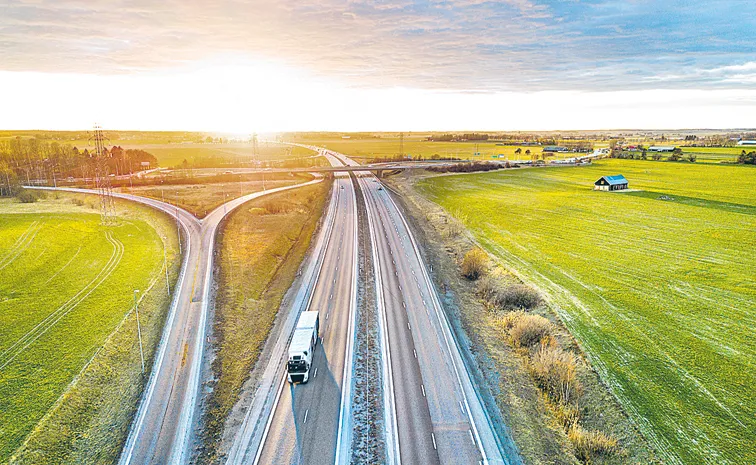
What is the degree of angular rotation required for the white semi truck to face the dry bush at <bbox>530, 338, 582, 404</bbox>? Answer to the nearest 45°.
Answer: approximately 90° to its left

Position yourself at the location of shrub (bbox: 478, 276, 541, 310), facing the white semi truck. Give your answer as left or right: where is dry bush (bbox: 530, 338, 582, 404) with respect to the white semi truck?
left

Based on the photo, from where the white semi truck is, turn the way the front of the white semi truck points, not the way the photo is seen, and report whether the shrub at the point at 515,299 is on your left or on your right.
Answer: on your left

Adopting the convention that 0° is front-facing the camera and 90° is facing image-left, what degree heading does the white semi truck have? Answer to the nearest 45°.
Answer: approximately 0°

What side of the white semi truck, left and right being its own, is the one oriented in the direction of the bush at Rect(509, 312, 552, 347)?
left

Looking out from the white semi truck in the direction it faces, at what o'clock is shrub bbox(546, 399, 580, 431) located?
The shrub is roughly at 10 o'clock from the white semi truck.
